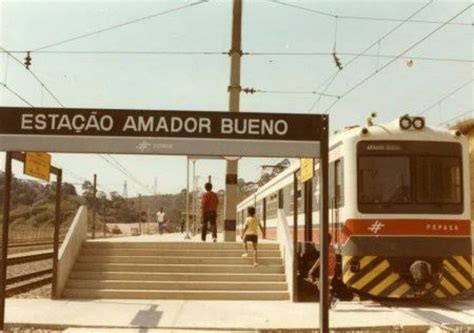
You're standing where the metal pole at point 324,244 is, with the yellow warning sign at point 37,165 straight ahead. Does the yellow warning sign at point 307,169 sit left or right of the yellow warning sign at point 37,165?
right

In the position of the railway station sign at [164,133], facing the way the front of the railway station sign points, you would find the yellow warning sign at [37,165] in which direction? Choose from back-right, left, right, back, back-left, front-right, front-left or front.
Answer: back-right

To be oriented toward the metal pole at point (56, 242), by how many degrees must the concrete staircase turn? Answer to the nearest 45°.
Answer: approximately 90° to its right

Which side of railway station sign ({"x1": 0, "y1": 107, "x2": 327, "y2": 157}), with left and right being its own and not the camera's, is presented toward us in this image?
front

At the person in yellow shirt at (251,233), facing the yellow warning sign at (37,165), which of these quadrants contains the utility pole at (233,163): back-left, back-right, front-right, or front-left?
back-right

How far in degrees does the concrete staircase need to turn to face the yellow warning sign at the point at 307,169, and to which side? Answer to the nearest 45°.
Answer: approximately 45° to its left

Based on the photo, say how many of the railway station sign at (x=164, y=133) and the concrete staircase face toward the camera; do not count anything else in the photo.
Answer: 2

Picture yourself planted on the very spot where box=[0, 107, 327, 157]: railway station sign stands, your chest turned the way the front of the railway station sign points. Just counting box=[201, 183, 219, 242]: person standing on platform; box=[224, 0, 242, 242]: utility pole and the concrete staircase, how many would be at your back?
3

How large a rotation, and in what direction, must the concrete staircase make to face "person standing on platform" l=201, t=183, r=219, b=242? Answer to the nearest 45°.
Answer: approximately 180°

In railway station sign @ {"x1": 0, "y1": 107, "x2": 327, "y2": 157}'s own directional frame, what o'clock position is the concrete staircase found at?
The concrete staircase is roughly at 6 o'clock from the railway station sign.

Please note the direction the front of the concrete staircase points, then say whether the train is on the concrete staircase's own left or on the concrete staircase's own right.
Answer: on the concrete staircase's own left

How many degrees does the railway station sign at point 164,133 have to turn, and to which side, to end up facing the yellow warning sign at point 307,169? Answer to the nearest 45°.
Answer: approximately 135° to its left

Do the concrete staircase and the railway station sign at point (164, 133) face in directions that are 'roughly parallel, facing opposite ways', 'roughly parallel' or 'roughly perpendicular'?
roughly parallel

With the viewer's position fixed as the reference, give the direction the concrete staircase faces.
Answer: facing the viewer

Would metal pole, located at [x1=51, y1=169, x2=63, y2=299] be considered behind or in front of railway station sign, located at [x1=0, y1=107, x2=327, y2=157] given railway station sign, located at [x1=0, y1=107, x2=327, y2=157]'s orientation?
behind
